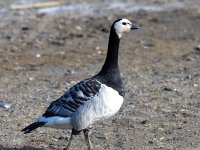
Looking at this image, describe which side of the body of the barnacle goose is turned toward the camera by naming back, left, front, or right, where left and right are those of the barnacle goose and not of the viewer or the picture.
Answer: right
